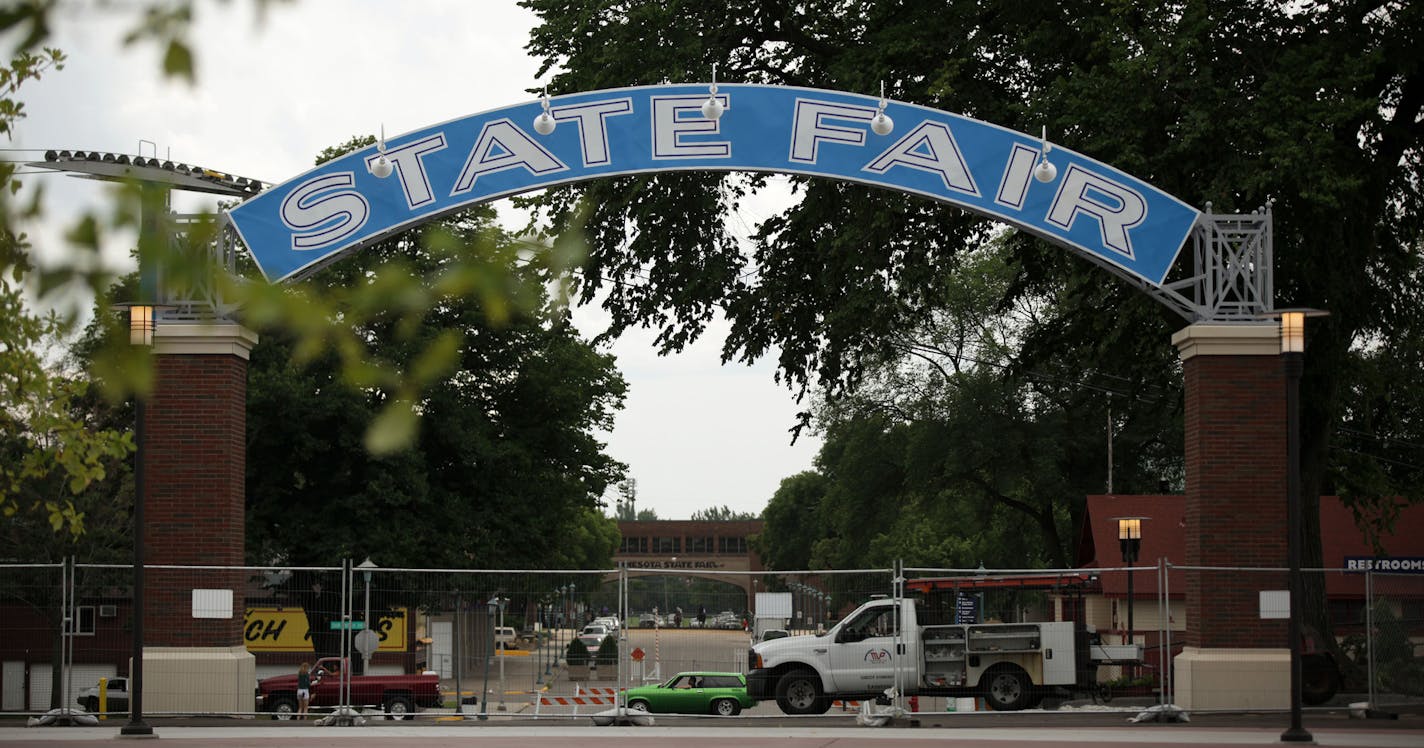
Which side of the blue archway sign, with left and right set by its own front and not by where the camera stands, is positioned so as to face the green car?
back

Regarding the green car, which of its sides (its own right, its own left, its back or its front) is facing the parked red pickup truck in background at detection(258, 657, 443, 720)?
front

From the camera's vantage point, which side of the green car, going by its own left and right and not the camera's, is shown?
left

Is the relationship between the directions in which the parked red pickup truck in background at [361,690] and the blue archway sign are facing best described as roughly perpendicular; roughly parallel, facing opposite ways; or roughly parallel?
roughly perpendicular

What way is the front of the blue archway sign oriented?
toward the camera

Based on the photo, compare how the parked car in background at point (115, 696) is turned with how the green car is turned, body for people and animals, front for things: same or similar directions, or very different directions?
same or similar directions

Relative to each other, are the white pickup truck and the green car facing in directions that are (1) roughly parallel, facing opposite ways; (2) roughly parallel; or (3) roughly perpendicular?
roughly parallel

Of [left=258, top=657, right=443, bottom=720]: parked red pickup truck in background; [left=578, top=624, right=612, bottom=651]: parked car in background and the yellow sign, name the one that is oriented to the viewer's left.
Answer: [left=258, top=657, right=443, bottom=720]: parked red pickup truck in background

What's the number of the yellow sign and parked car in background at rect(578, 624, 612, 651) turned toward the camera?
2

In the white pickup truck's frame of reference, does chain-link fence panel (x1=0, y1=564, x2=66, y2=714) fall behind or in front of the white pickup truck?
in front

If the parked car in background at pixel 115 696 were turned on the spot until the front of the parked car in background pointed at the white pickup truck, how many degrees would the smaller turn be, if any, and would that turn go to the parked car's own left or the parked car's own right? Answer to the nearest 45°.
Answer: approximately 135° to the parked car's own left
